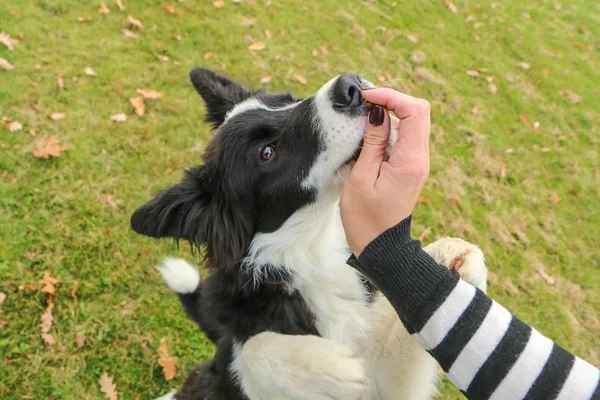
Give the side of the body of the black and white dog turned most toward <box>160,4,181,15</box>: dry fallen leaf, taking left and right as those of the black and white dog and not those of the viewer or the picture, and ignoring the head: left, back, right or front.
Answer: back

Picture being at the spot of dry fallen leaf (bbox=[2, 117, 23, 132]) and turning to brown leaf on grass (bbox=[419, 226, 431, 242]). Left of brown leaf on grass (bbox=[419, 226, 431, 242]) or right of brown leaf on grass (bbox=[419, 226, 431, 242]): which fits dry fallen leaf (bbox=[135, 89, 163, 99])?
left

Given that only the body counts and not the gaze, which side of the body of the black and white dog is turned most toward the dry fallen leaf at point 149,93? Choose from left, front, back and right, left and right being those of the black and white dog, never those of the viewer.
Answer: back

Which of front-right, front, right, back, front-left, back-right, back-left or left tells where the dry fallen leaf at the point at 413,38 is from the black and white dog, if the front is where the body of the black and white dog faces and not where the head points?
back-left

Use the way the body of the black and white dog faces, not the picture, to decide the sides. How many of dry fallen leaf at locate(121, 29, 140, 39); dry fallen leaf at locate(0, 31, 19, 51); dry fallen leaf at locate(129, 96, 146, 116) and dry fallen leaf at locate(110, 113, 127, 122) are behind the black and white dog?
4

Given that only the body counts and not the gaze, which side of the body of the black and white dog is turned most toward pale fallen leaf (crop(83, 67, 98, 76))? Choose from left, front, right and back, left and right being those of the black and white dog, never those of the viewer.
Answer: back

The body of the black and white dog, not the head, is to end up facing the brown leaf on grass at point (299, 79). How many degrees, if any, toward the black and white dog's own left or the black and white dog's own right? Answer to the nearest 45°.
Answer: approximately 135° to the black and white dog's own left

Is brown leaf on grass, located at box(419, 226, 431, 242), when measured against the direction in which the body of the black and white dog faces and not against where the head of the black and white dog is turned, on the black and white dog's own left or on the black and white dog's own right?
on the black and white dog's own left

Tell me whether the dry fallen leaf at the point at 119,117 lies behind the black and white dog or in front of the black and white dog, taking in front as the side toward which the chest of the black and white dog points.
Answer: behind

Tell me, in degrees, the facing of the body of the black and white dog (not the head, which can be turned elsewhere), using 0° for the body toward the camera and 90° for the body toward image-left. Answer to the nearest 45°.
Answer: approximately 315°
